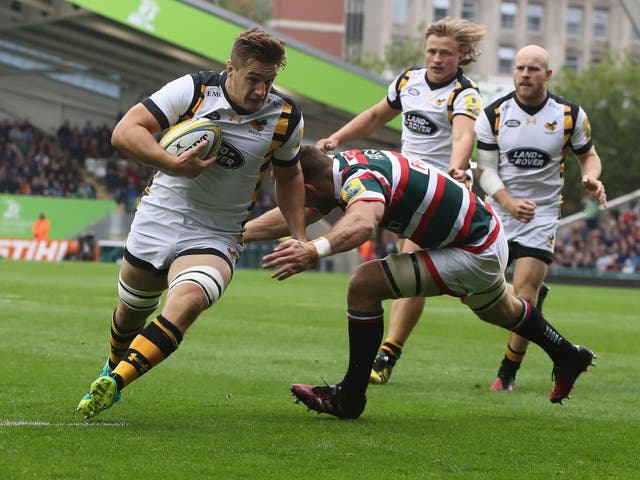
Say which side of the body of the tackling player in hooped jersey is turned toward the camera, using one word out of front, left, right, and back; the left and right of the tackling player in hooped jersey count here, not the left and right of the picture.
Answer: left
